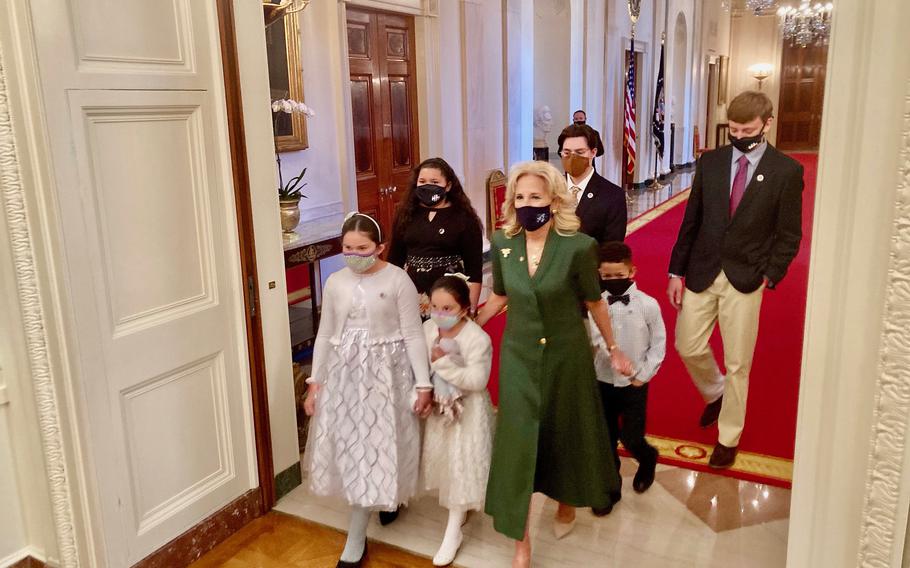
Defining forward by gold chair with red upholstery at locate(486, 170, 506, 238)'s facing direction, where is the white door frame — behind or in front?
in front

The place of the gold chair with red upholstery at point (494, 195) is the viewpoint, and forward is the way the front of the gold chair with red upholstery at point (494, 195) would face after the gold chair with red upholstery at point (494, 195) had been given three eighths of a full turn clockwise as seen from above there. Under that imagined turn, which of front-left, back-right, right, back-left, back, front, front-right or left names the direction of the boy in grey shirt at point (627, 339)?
left

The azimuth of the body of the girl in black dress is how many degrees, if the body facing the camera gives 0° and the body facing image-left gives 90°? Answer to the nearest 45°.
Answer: approximately 0°

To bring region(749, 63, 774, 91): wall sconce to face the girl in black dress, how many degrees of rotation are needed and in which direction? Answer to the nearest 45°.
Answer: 0° — it already faces them

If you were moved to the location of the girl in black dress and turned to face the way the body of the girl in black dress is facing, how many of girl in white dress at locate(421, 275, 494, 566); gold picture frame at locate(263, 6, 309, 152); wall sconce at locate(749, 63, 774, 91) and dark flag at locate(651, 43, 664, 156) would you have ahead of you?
1

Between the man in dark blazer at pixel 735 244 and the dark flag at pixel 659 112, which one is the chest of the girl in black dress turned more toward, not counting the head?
the man in dark blazer

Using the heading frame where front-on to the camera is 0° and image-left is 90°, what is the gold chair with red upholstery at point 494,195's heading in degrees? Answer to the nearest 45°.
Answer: approximately 315°

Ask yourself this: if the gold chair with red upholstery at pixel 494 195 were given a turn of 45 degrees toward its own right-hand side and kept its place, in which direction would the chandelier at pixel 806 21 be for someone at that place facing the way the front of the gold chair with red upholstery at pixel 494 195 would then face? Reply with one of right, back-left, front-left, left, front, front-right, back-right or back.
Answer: back-left

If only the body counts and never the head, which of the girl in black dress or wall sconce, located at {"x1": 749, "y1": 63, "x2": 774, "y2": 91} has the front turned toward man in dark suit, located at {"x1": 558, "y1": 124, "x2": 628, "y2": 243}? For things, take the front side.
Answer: the wall sconce
